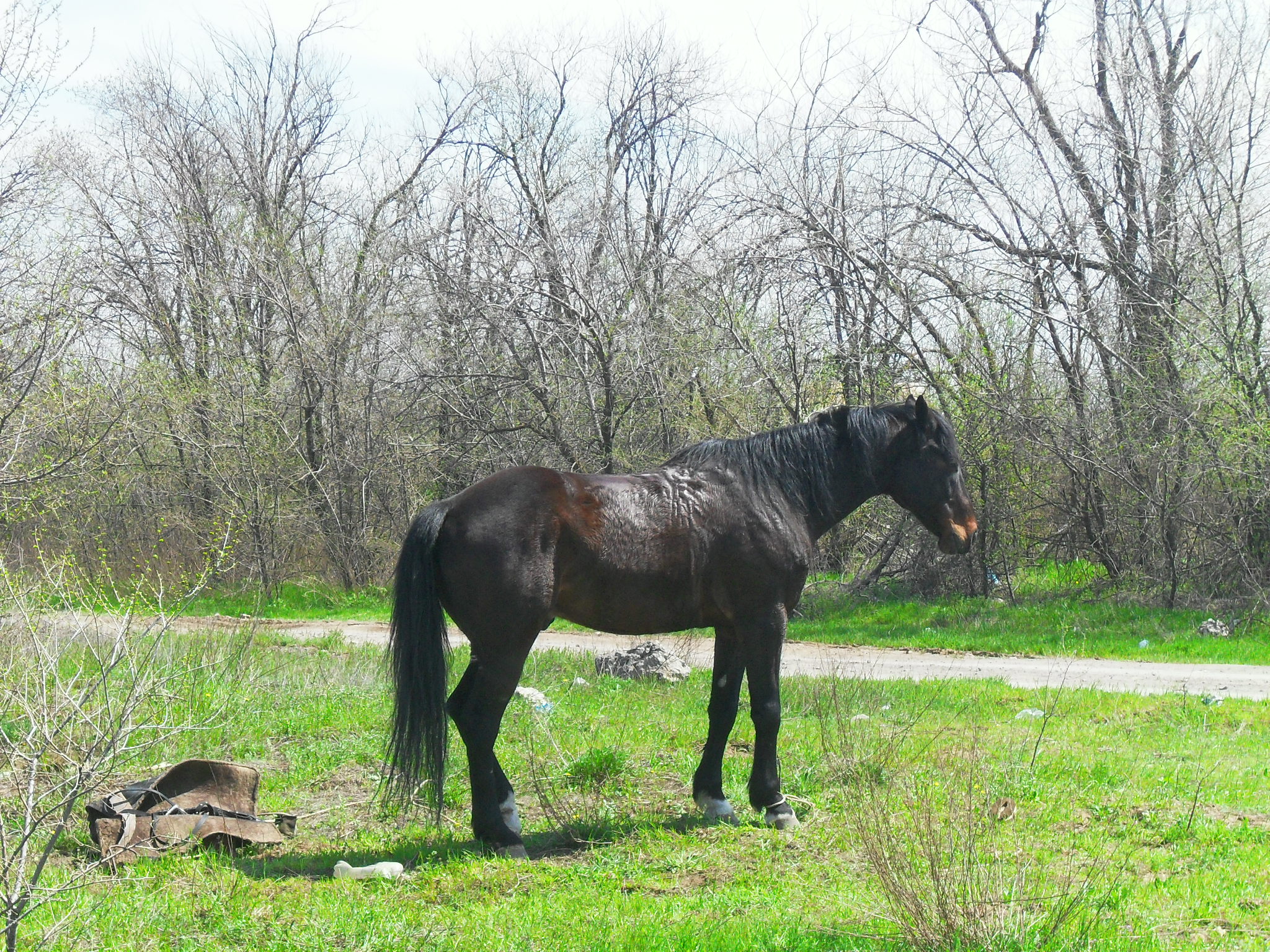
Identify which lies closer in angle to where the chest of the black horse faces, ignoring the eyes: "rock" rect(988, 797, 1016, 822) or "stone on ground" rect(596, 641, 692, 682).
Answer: the rock

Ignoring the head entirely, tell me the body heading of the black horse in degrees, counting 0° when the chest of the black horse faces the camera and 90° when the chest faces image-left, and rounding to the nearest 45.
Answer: approximately 270°

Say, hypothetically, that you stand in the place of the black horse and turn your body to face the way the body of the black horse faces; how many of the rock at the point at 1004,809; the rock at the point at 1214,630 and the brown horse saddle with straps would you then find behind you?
1

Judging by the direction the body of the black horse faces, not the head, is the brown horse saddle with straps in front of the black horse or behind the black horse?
behind

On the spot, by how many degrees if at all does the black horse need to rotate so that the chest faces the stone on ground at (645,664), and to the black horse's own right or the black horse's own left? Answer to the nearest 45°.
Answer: approximately 90° to the black horse's own left

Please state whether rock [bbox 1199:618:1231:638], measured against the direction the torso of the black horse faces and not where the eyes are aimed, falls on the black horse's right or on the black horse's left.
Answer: on the black horse's left

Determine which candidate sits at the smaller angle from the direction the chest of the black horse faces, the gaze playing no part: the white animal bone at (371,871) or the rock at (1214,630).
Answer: the rock

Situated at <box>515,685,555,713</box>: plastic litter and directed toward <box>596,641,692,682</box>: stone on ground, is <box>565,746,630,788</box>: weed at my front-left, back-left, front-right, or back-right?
back-right

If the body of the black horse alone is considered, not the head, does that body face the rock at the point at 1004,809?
yes

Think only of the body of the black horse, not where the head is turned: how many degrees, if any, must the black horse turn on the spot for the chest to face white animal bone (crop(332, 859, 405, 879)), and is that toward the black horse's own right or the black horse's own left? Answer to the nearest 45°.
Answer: approximately 135° to the black horse's own right
